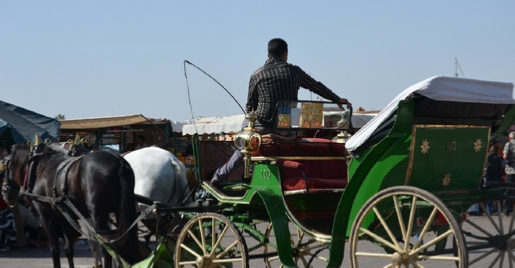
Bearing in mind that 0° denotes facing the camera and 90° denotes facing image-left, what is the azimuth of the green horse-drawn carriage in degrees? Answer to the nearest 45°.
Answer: approximately 135°

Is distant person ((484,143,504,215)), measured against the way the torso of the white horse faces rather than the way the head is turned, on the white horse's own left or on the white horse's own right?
on the white horse's own right

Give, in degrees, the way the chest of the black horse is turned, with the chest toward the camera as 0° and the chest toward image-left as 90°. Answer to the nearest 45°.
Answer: approximately 135°

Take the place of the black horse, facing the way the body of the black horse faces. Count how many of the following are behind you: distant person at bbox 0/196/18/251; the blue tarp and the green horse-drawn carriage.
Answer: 1

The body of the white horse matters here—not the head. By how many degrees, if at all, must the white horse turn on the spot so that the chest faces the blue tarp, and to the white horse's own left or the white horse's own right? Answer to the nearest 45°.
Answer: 0° — it already faces it

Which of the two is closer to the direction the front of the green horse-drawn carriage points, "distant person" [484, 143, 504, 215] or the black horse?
the black horse

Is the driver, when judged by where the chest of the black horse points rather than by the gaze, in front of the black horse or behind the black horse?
behind

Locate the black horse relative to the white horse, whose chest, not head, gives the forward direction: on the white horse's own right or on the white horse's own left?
on the white horse's own left

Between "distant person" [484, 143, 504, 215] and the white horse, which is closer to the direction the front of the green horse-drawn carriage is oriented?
the white horse

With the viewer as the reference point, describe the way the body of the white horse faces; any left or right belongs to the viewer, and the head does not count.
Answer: facing away from the viewer and to the left of the viewer

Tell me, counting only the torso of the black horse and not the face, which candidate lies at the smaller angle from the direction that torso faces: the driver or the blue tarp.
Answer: the blue tarp

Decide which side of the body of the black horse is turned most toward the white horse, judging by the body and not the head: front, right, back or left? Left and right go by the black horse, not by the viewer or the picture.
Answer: right
